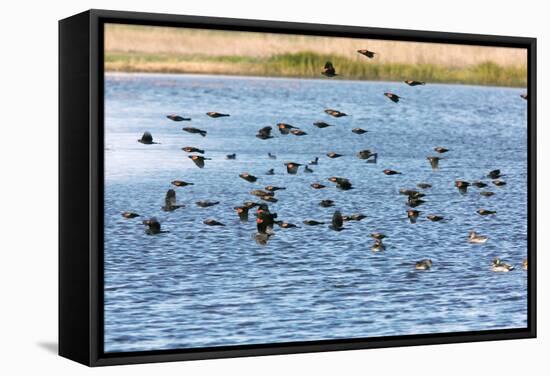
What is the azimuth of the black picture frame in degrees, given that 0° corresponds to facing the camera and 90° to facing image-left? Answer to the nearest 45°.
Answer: approximately 315°
